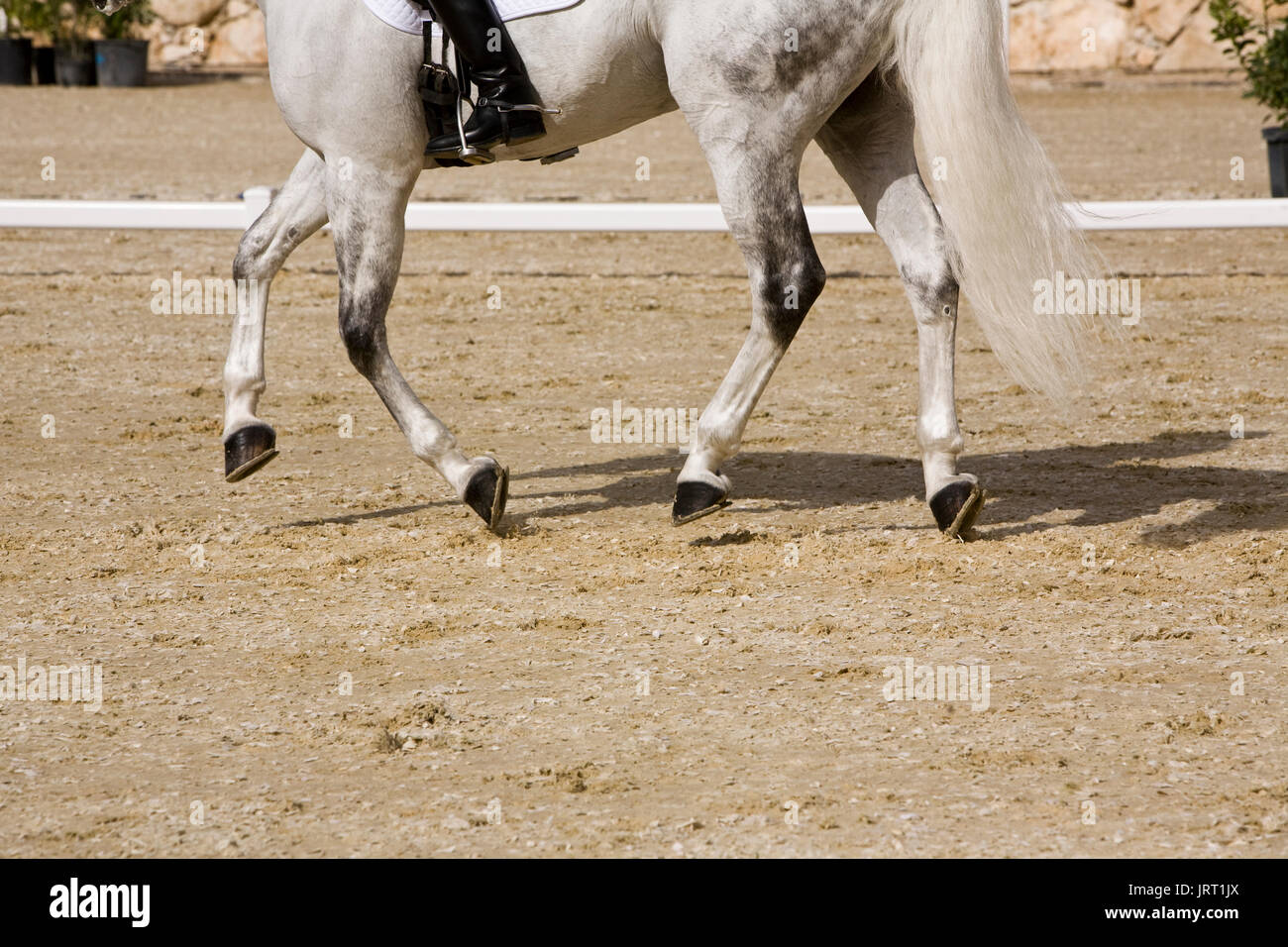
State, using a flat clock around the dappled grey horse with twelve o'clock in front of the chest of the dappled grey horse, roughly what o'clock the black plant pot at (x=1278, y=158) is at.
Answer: The black plant pot is roughly at 4 o'clock from the dappled grey horse.

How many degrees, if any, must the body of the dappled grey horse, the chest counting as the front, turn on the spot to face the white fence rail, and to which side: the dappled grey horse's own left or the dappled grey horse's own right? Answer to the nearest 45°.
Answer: approximately 90° to the dappled grey horse's own right

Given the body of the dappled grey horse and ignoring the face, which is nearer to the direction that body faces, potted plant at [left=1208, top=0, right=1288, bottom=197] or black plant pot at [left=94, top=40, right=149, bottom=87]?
the black plant pot

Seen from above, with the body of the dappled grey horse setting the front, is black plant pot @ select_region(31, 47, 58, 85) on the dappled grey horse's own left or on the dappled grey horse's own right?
on the dappled grey horse's own right

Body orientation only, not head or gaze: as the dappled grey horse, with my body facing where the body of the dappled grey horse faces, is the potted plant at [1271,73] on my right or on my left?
on my right

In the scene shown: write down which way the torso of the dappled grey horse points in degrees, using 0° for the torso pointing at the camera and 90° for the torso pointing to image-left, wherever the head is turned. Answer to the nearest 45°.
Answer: approximately 90°

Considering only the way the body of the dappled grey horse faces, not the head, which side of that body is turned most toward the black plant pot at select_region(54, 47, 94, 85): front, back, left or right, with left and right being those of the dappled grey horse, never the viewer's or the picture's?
right

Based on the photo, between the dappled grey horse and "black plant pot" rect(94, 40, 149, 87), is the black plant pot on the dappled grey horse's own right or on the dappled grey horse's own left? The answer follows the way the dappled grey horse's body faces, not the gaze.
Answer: on the dappled grey horse's own right
